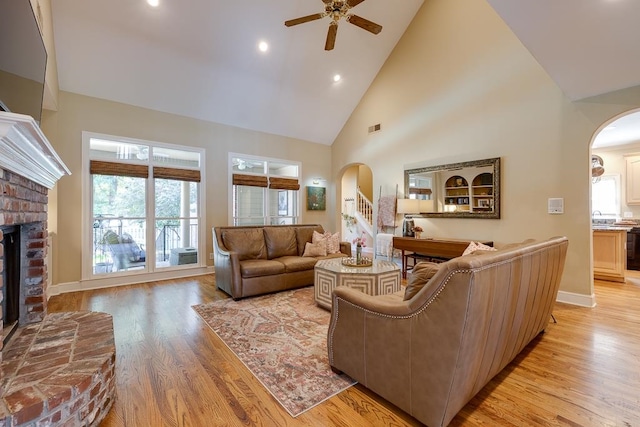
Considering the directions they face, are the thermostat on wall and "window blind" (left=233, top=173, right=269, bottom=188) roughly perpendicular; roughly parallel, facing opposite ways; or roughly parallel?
roughly perpendicular

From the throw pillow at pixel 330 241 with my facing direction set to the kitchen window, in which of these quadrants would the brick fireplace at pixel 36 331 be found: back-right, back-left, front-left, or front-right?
back-right

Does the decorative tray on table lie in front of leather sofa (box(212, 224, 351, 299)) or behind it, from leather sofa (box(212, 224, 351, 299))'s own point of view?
in front

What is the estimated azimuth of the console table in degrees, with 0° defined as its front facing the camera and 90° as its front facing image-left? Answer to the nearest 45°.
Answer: approximately 45°

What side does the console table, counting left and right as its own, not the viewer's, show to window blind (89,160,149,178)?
front

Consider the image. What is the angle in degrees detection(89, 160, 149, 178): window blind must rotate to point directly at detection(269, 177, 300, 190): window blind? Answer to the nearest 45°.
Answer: approximately 90° to its left

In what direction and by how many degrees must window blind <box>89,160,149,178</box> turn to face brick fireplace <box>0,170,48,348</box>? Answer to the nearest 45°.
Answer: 0° — it already faces it

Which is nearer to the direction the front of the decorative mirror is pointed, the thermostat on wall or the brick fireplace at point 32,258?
the brick fireplace

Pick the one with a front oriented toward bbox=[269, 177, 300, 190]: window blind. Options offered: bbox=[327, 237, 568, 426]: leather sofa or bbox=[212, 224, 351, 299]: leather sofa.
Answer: bbox=[327, 237, 568, 426]: leather sofa

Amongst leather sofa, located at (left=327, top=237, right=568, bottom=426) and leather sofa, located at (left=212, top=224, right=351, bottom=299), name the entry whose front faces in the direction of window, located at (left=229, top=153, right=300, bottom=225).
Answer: leather sofa, located at (left=327, top=237, right=568, bottom=426)

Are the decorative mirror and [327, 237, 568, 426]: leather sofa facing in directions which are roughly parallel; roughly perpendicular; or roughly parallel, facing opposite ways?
roughly perpendicular

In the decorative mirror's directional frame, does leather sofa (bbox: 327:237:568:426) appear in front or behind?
in front
